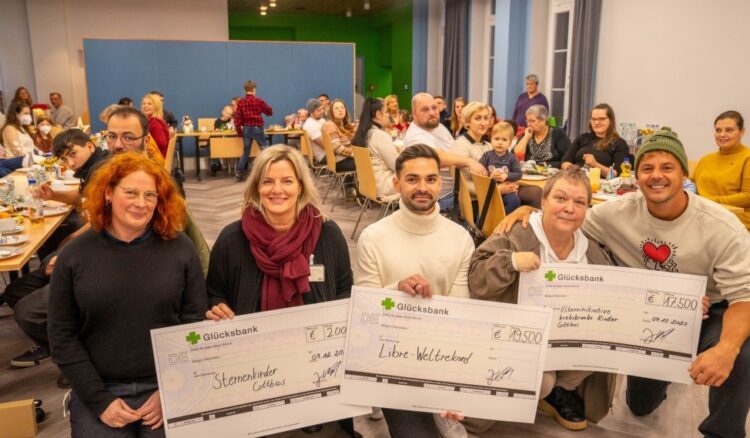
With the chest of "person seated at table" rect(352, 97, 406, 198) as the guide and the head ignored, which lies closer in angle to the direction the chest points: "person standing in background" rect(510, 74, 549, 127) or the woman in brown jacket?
the person standing in background

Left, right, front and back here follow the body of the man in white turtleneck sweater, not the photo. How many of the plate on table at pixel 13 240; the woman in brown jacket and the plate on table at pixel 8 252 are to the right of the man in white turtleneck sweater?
2

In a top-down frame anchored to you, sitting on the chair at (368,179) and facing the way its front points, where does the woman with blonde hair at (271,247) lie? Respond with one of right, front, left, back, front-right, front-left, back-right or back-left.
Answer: back-right

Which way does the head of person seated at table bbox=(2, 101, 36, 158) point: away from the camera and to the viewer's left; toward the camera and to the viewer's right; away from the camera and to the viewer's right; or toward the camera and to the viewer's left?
toward the camera and to the viewer's right

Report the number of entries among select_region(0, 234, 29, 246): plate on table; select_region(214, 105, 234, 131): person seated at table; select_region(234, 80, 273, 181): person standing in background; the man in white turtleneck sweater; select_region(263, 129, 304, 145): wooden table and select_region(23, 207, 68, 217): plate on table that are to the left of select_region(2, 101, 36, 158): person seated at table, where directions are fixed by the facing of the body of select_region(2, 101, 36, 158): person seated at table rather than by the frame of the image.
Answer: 3

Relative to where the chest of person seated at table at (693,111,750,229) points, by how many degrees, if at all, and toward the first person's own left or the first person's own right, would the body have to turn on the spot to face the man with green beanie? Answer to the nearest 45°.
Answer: approximately 45° to the first person's own left
